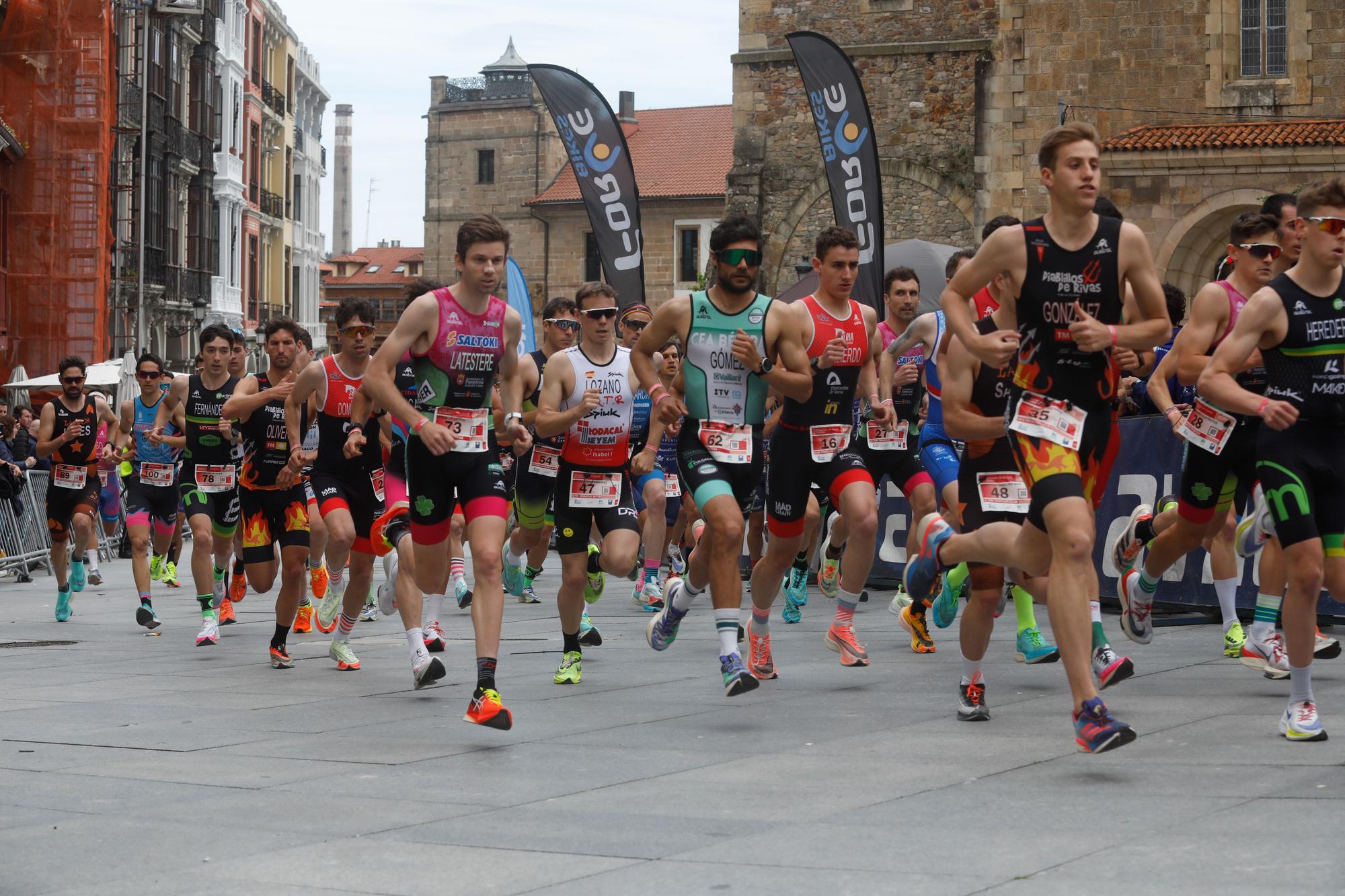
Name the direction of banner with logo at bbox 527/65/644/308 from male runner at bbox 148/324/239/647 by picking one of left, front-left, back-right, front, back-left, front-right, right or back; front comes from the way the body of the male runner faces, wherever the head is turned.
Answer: back-left

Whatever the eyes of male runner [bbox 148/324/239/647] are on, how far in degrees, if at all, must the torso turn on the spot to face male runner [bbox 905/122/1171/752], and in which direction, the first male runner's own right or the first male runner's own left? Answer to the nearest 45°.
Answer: approximately 45° to the first male runner's own left

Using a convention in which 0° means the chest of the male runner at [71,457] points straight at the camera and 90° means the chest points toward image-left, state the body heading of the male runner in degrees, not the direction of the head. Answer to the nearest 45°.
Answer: approximately 0°

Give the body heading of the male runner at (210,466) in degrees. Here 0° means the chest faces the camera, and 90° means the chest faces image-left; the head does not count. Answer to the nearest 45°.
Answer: approximately 0°

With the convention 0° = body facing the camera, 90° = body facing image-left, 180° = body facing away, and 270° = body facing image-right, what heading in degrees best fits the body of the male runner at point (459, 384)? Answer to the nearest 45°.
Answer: approximately 315°

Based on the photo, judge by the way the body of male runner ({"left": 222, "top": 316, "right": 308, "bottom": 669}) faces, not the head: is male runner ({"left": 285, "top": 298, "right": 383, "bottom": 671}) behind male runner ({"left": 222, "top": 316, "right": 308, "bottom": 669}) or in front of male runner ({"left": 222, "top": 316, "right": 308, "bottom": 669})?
in front

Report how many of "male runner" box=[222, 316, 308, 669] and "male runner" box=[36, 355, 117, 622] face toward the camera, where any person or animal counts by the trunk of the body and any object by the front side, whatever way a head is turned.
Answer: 2
